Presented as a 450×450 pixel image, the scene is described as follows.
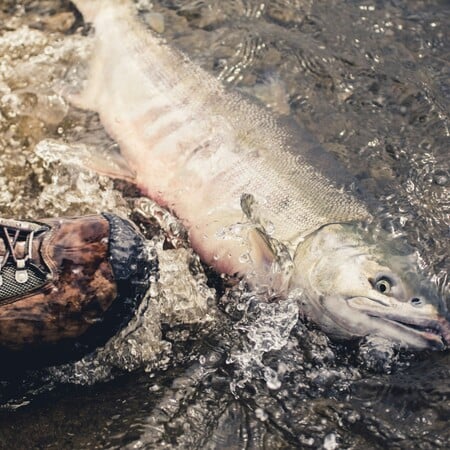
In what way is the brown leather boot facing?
to the viewer's right
